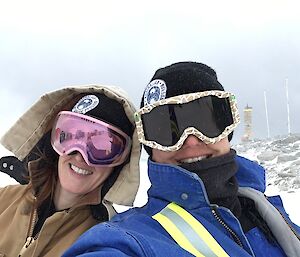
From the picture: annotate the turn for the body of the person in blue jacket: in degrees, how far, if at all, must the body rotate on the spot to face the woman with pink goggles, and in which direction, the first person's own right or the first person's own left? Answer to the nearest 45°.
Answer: approximately 135° to the first person's own right

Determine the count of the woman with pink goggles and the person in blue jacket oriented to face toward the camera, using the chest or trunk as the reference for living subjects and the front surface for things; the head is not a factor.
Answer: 2

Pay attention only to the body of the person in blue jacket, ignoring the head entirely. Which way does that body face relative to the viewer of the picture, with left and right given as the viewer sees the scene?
facing the viewer

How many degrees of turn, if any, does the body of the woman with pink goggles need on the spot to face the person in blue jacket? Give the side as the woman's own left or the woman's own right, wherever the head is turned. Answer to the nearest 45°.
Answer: approximately 45° to the woman's own left
